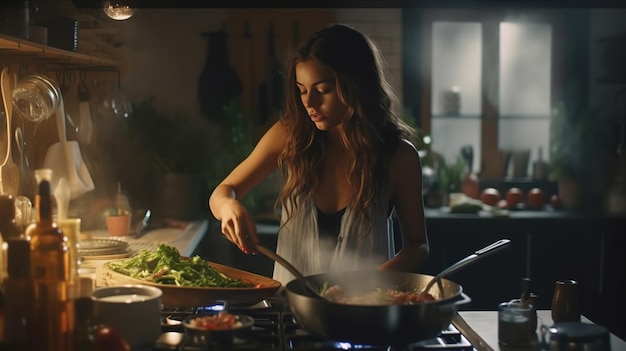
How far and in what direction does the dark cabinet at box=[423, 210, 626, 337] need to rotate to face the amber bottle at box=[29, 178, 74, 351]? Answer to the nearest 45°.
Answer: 0° — it already faces it

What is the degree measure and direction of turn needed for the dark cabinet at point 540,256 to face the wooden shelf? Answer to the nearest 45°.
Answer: approximately 45° to its right

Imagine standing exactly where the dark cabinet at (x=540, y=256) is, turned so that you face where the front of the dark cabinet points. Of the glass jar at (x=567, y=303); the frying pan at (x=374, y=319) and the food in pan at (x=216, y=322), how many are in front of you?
3

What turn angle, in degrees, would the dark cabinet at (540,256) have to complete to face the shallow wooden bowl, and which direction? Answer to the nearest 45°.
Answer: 0° — it already faces it

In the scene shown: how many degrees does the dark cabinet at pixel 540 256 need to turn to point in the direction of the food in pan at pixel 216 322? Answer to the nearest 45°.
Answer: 0° — it already faces it

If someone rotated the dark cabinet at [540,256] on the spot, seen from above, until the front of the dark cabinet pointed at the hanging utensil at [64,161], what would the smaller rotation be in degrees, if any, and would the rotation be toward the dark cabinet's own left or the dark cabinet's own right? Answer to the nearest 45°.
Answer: approximately 45° to the dark cabinet's own right

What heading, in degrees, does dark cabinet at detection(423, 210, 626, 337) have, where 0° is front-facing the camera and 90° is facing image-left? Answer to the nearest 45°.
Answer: approximately 0°

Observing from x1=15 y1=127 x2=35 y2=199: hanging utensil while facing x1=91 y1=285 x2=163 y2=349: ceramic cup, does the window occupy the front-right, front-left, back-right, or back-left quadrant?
back-left
